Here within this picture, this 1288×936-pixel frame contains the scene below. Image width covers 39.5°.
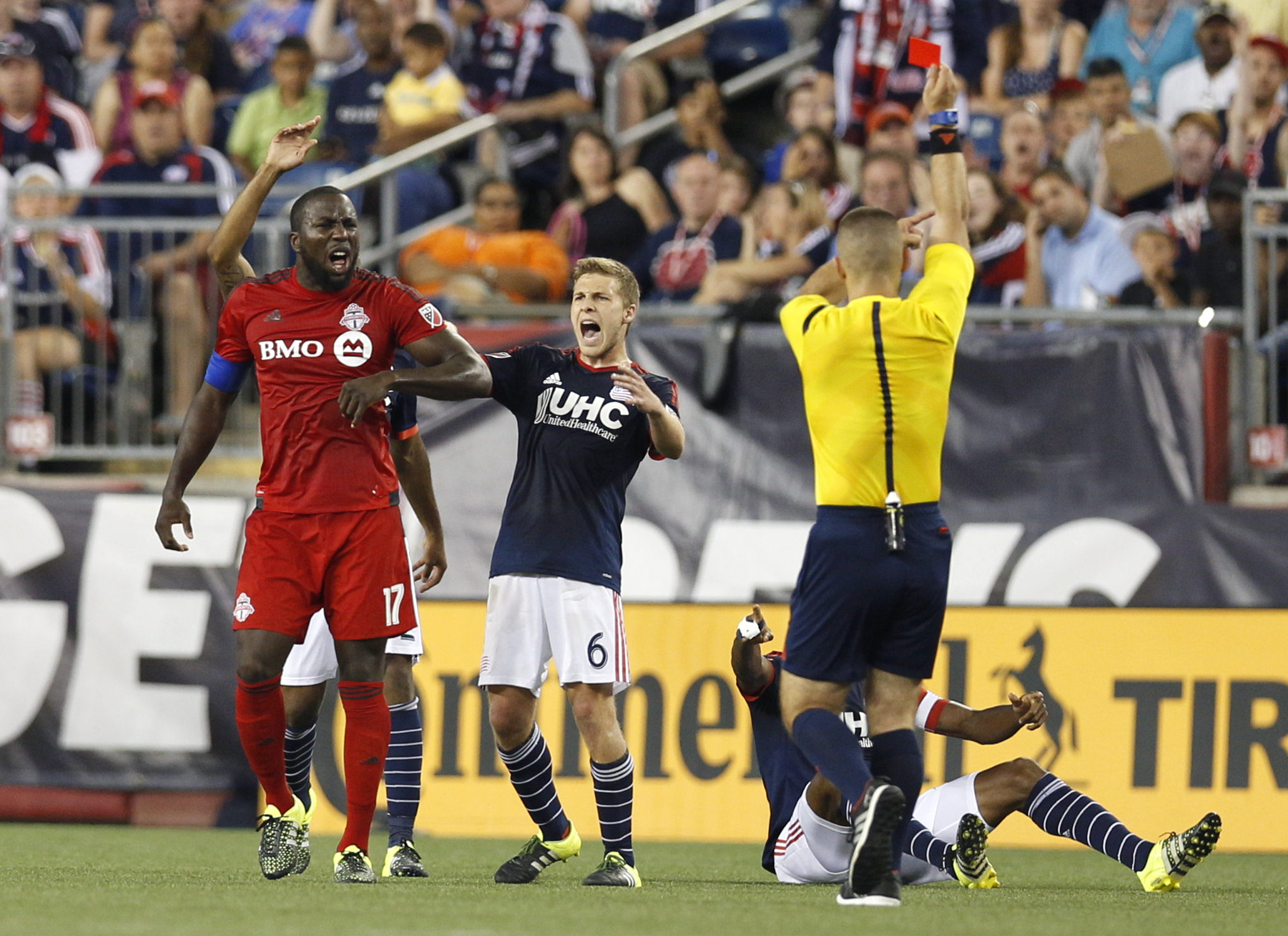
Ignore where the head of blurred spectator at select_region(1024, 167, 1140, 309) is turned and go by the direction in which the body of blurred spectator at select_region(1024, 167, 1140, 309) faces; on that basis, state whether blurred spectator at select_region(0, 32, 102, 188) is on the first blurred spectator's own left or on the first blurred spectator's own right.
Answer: on the first blurred spectator's own right

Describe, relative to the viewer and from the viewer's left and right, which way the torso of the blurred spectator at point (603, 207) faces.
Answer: facing the viewer

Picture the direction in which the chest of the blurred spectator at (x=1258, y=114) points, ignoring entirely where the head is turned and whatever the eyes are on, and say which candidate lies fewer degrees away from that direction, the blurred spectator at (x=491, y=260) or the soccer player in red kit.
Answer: the soccer player in red kit

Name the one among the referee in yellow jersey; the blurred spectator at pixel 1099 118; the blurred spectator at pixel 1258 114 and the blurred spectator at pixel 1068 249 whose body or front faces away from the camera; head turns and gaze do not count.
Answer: the referee in yellow jersey

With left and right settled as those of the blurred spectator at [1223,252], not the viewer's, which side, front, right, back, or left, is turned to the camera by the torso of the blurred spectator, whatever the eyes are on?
front

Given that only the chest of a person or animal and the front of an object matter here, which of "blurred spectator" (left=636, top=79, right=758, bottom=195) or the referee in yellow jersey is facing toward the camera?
the blurred spectator

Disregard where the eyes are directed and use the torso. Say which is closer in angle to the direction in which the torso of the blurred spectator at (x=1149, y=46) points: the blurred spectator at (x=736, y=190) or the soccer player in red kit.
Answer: the soccer player in red kit

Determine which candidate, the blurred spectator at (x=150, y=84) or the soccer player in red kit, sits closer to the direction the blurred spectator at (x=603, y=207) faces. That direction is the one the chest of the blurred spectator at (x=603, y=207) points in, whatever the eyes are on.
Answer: the soccer player in red kit

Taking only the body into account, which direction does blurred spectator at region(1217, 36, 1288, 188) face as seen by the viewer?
toward the camera

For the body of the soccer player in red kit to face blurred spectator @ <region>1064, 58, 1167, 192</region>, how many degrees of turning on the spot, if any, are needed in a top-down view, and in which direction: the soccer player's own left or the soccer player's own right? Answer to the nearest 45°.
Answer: approximately 135° to the soccer player's own left

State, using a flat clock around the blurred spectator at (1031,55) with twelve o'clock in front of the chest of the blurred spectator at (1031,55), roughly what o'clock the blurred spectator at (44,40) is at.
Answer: the blurred spectator at (44,40) is roughly at 3 o'clock from the blurred spectator at (1031,55).

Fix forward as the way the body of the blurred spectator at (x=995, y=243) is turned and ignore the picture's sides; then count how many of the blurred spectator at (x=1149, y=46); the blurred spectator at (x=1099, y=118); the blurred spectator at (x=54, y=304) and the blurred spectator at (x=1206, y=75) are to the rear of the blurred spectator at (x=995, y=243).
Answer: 3

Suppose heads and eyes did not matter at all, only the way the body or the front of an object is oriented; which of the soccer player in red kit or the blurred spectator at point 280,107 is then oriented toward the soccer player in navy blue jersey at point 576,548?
the blurred spectator

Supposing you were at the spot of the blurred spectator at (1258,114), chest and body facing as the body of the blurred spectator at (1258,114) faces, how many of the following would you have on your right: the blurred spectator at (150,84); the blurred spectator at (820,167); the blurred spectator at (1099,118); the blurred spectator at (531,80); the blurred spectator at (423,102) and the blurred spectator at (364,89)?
6

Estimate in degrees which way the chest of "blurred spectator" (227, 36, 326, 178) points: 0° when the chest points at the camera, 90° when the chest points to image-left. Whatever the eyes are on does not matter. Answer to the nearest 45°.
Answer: approximately 0°

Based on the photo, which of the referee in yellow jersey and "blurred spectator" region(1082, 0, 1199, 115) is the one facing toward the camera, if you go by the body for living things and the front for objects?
the blurred spectator

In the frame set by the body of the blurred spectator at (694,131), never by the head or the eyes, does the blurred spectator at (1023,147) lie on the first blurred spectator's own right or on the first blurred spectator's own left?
on the first blurred spectator's own left

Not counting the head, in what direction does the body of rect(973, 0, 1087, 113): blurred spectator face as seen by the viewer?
toward the camera
